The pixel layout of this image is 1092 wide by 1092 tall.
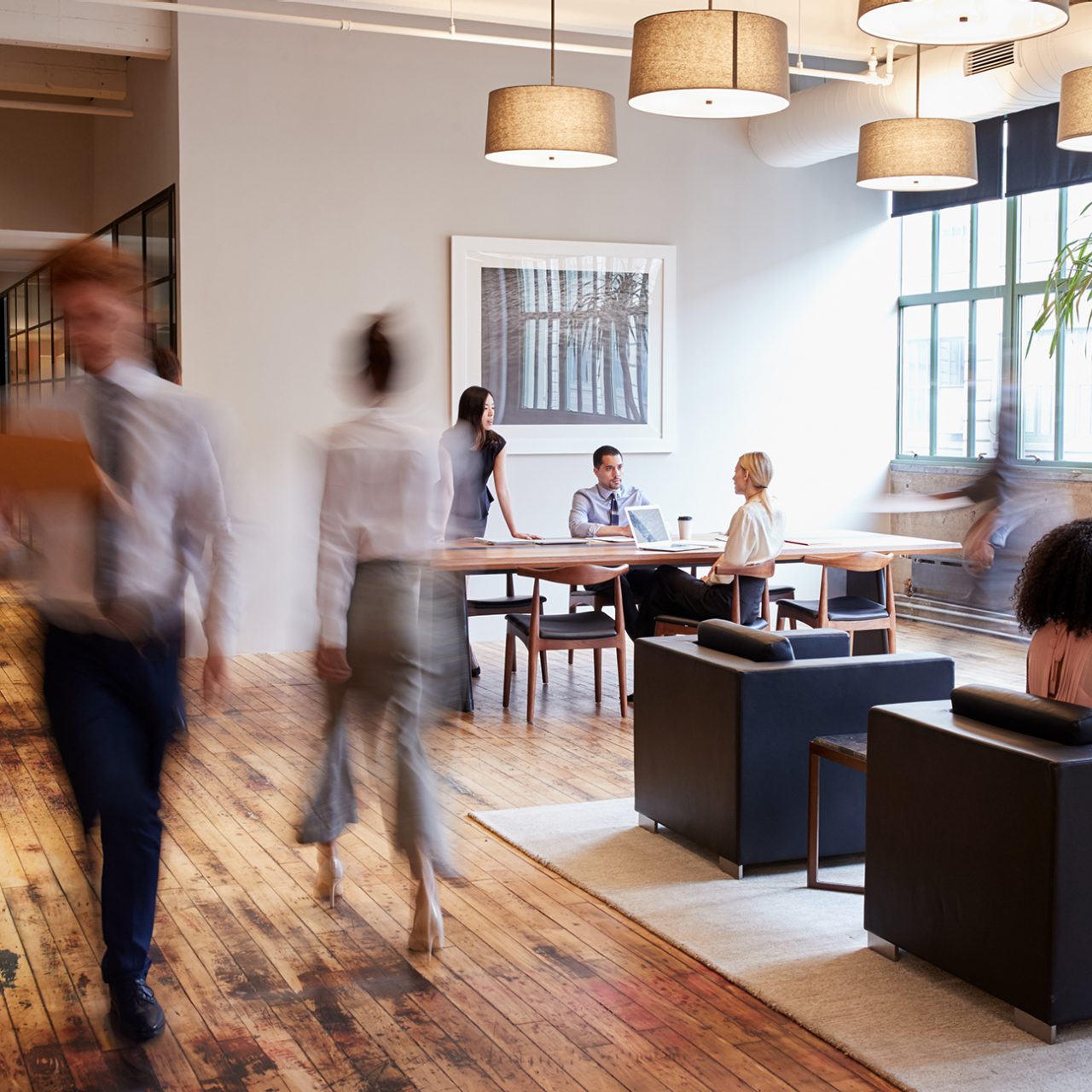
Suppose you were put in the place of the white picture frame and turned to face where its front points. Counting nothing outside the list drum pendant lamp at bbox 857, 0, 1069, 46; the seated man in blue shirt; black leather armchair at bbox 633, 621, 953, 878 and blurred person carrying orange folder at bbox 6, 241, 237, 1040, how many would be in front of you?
4

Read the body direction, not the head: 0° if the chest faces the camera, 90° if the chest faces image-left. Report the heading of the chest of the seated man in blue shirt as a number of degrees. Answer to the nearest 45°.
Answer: approximately 315°

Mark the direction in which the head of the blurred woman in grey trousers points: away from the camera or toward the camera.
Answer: away from the camera

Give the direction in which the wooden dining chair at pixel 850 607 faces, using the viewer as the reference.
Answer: facing away from the viewer and to the left of the viewer

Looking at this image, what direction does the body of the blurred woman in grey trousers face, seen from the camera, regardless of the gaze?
away from the camera

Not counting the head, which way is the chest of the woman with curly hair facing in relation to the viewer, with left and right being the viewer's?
facing away from the viewer and to the right of the viewer

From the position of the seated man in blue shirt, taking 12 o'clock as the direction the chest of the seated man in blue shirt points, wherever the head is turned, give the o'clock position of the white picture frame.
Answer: The white picture frame is roughly at 7 o'clock from the seated man in blue shirt.

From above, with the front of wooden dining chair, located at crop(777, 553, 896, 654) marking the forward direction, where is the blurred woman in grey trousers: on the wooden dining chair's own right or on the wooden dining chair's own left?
on the wooden dining chair's own left
